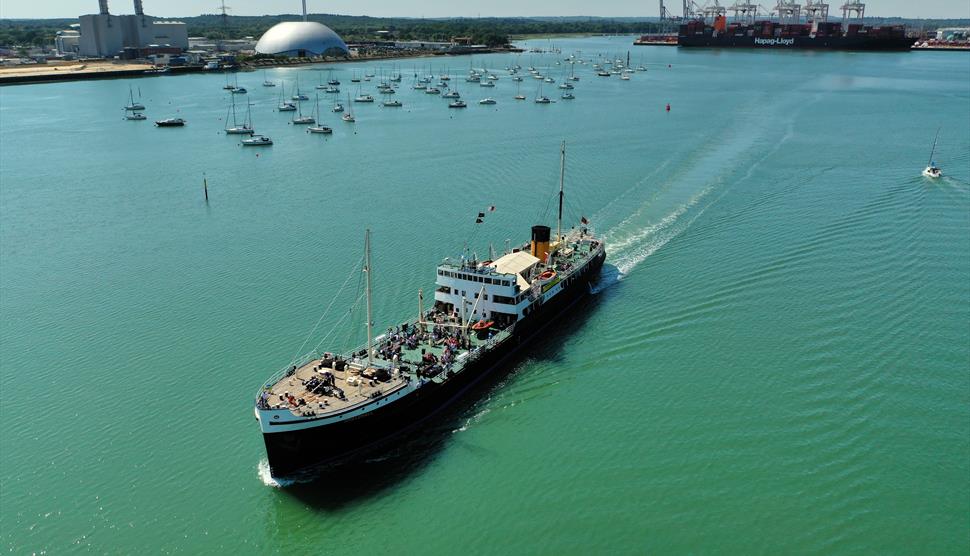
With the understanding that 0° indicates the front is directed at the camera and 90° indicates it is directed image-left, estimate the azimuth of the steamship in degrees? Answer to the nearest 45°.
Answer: approximately 45°
